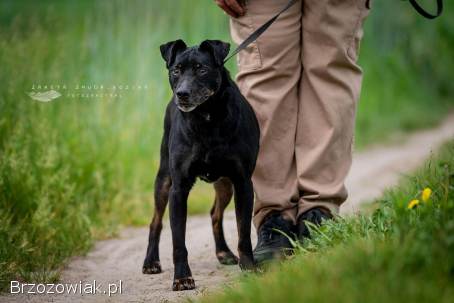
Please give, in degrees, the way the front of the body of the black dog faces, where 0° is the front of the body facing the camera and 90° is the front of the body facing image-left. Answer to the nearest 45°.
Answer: approximately 0°
